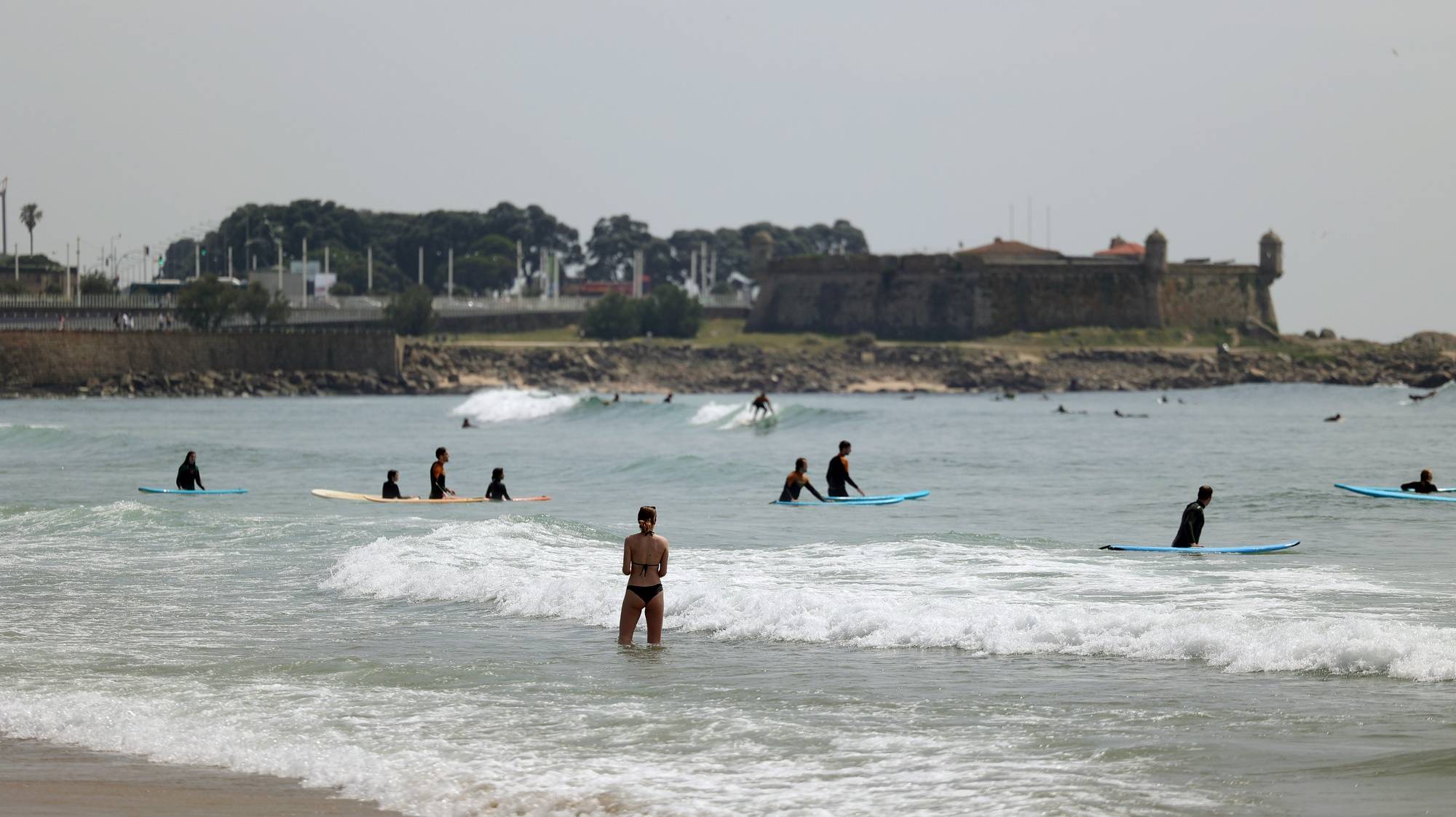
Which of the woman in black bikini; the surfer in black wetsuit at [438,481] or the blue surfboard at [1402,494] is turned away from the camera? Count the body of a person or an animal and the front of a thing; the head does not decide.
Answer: the woman in black bikini

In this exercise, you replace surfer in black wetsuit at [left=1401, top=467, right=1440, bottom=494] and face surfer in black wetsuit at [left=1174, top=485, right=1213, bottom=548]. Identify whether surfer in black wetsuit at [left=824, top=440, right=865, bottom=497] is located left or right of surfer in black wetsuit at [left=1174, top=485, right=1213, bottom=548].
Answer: right

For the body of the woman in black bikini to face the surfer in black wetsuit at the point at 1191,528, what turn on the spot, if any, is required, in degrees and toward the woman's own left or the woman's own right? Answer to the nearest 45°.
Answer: approximately 45° to the woman's own right

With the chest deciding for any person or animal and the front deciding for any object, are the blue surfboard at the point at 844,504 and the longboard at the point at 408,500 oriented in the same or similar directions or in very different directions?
very different directions

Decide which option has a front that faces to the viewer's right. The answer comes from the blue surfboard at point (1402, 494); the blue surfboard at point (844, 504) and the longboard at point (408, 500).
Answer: the blue surfboard at point (844, 504)

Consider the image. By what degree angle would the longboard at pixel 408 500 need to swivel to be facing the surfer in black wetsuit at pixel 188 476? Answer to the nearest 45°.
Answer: approximately 45° to its right

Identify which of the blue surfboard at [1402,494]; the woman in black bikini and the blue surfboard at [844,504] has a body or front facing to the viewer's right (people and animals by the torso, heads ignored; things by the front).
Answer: the blue surfboard at [844,504]

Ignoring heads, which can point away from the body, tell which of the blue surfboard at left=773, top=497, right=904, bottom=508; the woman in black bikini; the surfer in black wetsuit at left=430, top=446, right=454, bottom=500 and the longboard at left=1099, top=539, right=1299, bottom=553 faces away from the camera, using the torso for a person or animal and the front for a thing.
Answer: the woman in black bikini

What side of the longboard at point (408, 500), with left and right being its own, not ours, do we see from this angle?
left

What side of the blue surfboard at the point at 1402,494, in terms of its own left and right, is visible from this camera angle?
left

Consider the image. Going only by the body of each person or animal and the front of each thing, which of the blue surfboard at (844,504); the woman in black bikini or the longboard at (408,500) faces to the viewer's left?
the longboard

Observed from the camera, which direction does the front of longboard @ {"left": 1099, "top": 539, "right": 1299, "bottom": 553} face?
facing to the right of the viewer

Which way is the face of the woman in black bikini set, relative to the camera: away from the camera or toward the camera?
away from the camera

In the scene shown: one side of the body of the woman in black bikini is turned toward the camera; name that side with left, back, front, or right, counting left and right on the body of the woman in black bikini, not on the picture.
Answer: back

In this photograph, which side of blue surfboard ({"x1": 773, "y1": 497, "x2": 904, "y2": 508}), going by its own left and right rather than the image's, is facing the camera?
right
